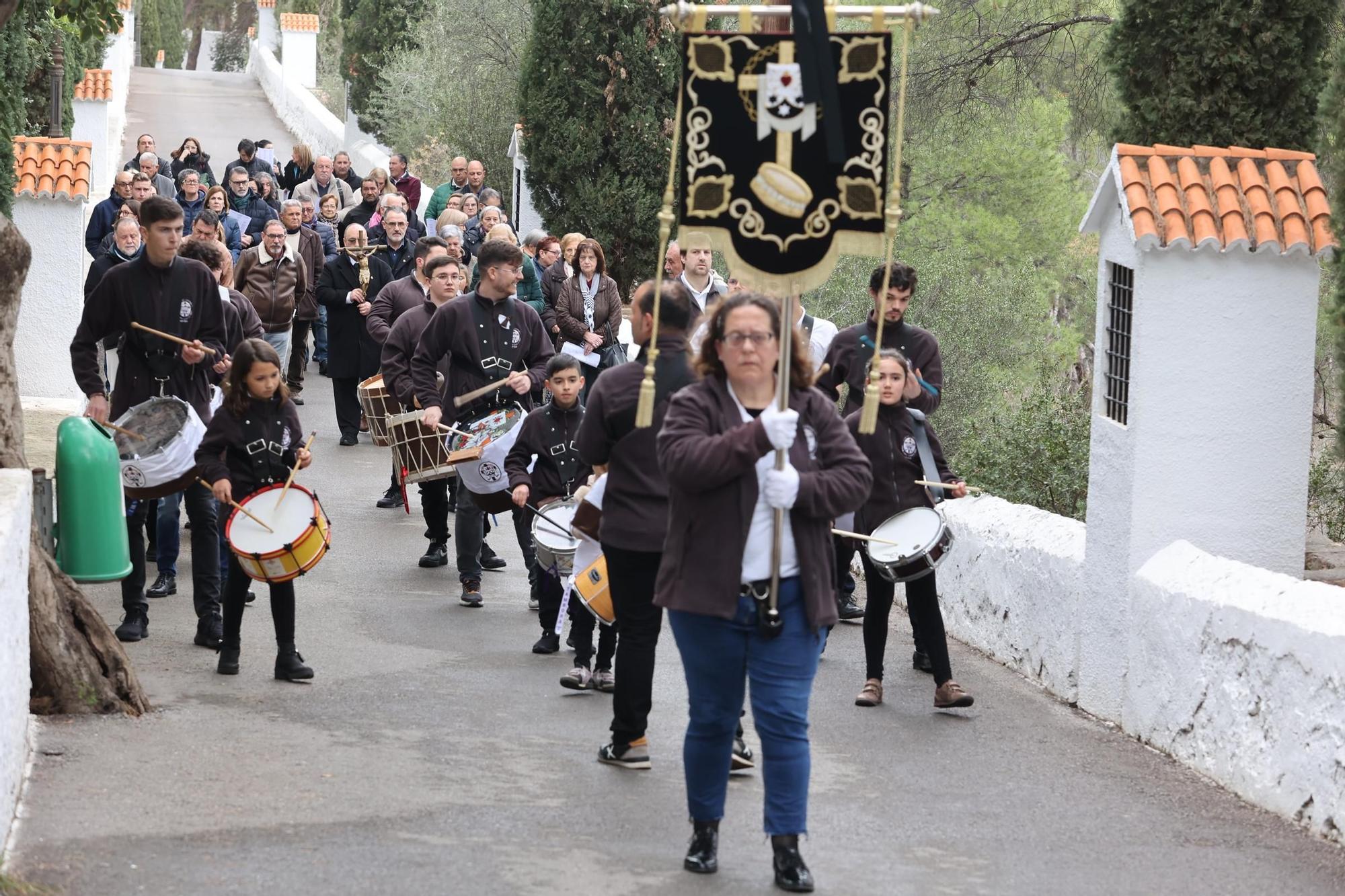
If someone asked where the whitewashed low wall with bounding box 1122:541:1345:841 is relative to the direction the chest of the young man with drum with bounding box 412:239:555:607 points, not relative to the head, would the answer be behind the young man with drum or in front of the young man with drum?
in front

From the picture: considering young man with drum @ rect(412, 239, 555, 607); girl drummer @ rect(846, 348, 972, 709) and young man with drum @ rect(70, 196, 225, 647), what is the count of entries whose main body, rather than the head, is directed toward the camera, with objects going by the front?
3

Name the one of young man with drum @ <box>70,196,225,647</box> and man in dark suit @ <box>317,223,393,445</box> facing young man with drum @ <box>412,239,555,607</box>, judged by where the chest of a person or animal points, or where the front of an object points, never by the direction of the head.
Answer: the man in dark suit

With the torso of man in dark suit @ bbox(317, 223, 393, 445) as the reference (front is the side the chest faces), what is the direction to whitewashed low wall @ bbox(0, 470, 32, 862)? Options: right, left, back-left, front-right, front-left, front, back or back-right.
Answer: front

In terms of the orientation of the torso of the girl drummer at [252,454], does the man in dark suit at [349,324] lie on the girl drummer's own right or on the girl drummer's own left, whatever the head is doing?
on the girl drummer's own left

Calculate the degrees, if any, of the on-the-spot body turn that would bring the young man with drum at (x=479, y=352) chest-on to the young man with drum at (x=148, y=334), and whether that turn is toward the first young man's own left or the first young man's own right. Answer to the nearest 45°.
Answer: approximately 45° to the first young man's own right

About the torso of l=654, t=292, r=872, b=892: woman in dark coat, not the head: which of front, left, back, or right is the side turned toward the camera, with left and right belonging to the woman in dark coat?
front

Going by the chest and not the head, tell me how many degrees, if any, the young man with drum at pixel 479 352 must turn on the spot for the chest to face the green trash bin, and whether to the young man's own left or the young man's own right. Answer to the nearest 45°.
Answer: approximately 45° to the young man's own right

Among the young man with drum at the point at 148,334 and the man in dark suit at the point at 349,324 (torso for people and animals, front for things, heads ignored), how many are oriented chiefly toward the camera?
2

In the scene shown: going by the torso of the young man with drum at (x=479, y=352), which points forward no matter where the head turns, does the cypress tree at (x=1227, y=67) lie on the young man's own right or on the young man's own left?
on the young man's own left

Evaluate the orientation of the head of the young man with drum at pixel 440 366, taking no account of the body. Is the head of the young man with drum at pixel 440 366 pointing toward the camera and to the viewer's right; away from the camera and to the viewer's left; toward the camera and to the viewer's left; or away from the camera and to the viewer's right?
toward the camera and to the viewer's right

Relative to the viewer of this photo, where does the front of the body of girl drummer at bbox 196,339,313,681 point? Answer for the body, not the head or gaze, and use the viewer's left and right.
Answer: facing the viewer and to the right of the viewer
